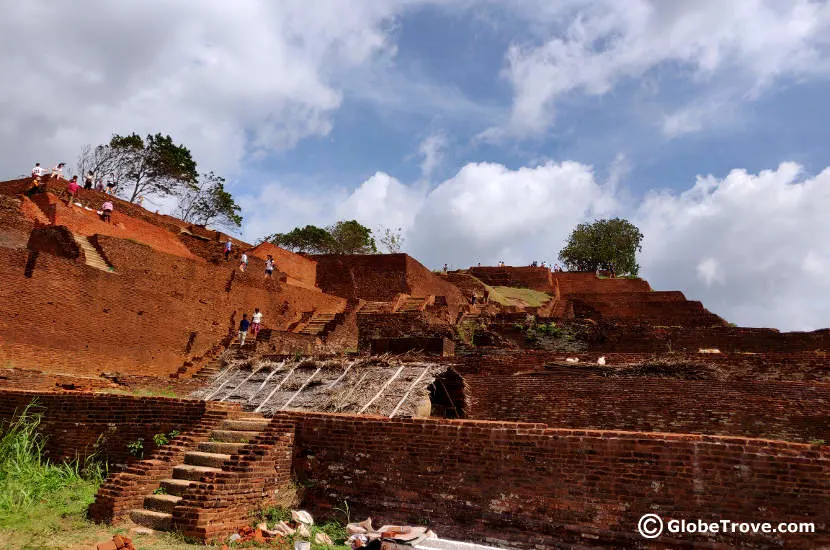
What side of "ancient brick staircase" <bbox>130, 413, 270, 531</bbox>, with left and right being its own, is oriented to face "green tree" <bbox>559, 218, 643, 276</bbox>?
back

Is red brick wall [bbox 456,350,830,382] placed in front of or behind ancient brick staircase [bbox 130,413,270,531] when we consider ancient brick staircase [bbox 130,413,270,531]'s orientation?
behind

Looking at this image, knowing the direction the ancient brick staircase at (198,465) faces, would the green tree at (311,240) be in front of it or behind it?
behind

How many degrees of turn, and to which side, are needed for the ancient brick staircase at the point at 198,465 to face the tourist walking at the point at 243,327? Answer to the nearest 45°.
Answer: approximately 135° to its right

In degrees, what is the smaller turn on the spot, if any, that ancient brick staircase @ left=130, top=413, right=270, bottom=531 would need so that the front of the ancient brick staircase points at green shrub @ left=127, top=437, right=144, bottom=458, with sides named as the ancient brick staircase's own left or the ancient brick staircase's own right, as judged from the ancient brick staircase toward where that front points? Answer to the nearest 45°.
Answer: approximately 90° to the ancient brick staircase's own right

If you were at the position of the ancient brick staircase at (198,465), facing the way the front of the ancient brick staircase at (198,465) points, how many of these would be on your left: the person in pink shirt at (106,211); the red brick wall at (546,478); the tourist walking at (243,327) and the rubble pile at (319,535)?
2

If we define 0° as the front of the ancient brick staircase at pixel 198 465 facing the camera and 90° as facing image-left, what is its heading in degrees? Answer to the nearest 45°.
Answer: approximately 45°

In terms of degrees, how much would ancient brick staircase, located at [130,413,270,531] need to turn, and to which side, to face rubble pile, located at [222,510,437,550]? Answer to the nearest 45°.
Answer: approximately 90° to its left

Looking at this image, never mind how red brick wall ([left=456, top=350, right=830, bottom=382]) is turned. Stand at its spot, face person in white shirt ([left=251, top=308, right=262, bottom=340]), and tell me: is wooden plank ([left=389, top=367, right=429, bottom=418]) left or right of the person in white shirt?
left

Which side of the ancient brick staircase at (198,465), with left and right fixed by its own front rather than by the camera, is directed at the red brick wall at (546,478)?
left

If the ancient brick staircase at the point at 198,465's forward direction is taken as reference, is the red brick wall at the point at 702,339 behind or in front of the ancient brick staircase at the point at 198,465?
behind

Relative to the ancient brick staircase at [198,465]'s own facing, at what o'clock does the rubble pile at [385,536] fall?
The rubble pile is roughly at 9 o'clock from the ancient brick staircase.

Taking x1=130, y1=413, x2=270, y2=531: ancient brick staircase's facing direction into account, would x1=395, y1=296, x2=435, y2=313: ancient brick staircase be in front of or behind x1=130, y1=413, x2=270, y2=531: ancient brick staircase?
behind

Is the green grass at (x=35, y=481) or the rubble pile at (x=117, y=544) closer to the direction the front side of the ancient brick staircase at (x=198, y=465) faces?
the rubble pile

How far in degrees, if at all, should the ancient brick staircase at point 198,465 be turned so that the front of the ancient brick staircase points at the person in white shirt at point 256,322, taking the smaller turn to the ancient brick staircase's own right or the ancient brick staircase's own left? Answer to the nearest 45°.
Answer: approximately 135° to the ancient brick staircase's own right
